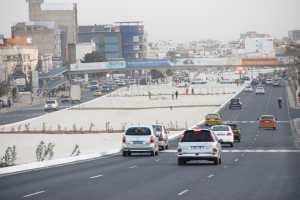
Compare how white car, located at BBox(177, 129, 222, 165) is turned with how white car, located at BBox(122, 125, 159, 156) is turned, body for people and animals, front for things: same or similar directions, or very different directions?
same or similar directions

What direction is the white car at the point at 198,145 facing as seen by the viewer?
away from the camera

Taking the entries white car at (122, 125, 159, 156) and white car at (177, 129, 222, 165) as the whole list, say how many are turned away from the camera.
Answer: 2

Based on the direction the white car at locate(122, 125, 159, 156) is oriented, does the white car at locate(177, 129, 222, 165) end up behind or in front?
behind

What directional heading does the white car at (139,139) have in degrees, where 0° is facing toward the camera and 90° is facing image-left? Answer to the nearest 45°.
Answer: approximately 180°
